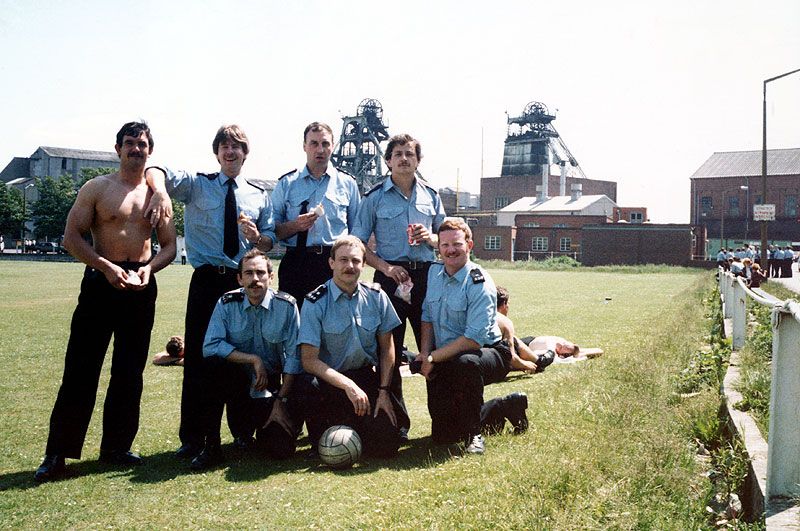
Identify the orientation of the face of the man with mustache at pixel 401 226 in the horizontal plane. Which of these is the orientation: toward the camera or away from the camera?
toward the camera

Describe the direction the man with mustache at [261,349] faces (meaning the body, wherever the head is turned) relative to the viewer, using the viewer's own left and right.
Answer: facing the viewer

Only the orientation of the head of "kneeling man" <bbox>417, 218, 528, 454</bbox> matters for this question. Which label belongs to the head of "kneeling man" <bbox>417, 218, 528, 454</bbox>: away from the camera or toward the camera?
toward the camera

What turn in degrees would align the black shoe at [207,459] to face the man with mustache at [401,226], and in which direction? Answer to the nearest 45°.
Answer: approximately 180°

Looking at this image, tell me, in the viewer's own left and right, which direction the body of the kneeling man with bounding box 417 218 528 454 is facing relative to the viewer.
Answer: facing the viewer and to the left of the viewer

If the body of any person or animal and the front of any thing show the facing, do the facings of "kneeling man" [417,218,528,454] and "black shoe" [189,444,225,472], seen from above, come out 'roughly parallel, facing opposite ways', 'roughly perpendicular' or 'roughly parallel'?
roughly parallel

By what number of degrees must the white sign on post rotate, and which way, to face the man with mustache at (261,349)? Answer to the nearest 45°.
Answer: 0° — it already faces them

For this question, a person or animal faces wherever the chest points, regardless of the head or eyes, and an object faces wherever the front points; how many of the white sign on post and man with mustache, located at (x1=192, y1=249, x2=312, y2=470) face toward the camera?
2

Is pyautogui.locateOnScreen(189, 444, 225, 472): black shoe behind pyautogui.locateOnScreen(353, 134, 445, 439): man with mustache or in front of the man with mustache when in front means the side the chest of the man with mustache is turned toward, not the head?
in front

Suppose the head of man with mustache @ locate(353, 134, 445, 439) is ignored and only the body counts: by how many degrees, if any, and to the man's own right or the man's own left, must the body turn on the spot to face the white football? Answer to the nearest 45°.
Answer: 0° — they already face it

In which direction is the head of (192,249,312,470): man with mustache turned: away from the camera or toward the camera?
toward the camera

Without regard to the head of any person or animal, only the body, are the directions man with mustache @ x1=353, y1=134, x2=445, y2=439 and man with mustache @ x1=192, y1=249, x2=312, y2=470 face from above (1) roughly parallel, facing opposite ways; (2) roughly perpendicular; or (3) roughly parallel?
roughly parallel

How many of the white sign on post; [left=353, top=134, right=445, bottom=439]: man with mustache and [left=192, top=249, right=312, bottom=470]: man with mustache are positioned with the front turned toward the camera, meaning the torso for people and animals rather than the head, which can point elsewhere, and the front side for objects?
3

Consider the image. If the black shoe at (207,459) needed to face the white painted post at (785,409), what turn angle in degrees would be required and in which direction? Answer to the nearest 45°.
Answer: approximately 90° to its left
